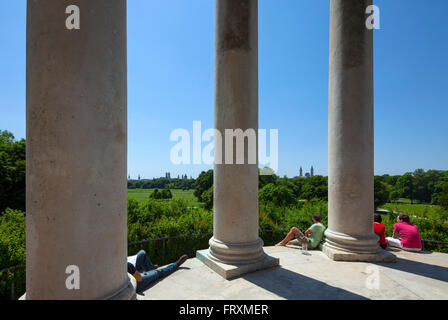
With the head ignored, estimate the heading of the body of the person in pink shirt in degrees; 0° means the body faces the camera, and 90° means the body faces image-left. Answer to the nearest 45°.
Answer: approximately 135°

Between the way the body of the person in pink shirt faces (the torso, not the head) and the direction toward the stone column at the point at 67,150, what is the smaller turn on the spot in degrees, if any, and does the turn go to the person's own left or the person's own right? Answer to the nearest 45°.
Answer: approximately 135° to the person's own left

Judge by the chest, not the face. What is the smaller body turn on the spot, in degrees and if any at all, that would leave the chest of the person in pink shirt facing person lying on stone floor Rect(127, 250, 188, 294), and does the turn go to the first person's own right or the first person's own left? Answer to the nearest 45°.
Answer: approximately 90° to the first person's own left

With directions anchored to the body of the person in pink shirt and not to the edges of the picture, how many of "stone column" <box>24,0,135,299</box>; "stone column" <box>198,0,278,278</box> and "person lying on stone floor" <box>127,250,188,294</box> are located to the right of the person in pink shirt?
0

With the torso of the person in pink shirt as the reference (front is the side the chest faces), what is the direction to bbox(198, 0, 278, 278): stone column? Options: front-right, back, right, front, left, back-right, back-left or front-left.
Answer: left
